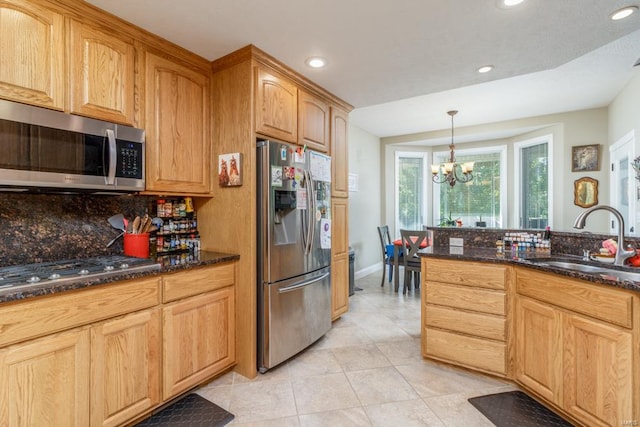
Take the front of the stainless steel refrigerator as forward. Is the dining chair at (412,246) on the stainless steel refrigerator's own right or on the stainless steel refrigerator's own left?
on the stainless steel refrigerator's own left

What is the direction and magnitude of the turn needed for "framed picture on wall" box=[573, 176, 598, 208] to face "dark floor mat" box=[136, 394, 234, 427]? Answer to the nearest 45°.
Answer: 0° — it already faces it

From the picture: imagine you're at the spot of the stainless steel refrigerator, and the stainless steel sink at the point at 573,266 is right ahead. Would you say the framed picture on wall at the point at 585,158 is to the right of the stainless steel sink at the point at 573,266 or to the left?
left

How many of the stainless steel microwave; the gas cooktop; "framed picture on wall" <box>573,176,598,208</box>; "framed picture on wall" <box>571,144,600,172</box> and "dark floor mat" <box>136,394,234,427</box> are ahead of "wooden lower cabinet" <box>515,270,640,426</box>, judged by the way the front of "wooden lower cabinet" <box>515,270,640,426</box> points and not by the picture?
3

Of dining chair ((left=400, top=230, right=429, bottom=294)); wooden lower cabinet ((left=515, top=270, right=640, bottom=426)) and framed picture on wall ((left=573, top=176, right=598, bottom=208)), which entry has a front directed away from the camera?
the dining chair

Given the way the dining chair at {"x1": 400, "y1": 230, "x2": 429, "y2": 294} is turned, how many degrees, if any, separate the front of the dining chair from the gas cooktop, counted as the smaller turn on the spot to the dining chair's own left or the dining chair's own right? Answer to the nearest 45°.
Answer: approximately 135° to the dining chair's own left

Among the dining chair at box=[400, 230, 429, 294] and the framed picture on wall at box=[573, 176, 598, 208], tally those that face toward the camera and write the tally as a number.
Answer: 1

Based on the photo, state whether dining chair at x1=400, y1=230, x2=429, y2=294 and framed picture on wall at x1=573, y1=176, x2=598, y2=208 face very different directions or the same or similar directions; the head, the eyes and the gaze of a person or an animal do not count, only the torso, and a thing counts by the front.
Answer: very different directions

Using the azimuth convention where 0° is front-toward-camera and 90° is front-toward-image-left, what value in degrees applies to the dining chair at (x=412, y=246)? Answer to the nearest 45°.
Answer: approximately 180°

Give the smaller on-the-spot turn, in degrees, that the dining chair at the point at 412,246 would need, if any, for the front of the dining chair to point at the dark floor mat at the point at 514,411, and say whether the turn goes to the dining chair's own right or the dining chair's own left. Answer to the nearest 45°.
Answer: approximately 180°

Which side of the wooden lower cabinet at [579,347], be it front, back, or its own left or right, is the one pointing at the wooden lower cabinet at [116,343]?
front

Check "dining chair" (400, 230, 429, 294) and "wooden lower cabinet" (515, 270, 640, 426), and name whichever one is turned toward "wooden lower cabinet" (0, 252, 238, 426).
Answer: "wooden lower cabinet" (515, 270, 640, 426)

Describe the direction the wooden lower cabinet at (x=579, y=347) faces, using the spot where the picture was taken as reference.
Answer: facing the viewer and to the left of the viewer

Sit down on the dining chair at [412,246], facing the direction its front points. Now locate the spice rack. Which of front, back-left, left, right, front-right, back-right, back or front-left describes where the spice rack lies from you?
back-left

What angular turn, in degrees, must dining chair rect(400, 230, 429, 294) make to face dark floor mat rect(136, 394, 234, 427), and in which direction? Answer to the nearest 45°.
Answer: approximately 135° to its left

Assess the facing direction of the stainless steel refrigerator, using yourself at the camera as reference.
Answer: facing the viewer and to the right of the viewer

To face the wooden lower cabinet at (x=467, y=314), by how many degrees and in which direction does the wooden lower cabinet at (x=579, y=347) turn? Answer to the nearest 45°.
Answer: approximately 45° to its right
